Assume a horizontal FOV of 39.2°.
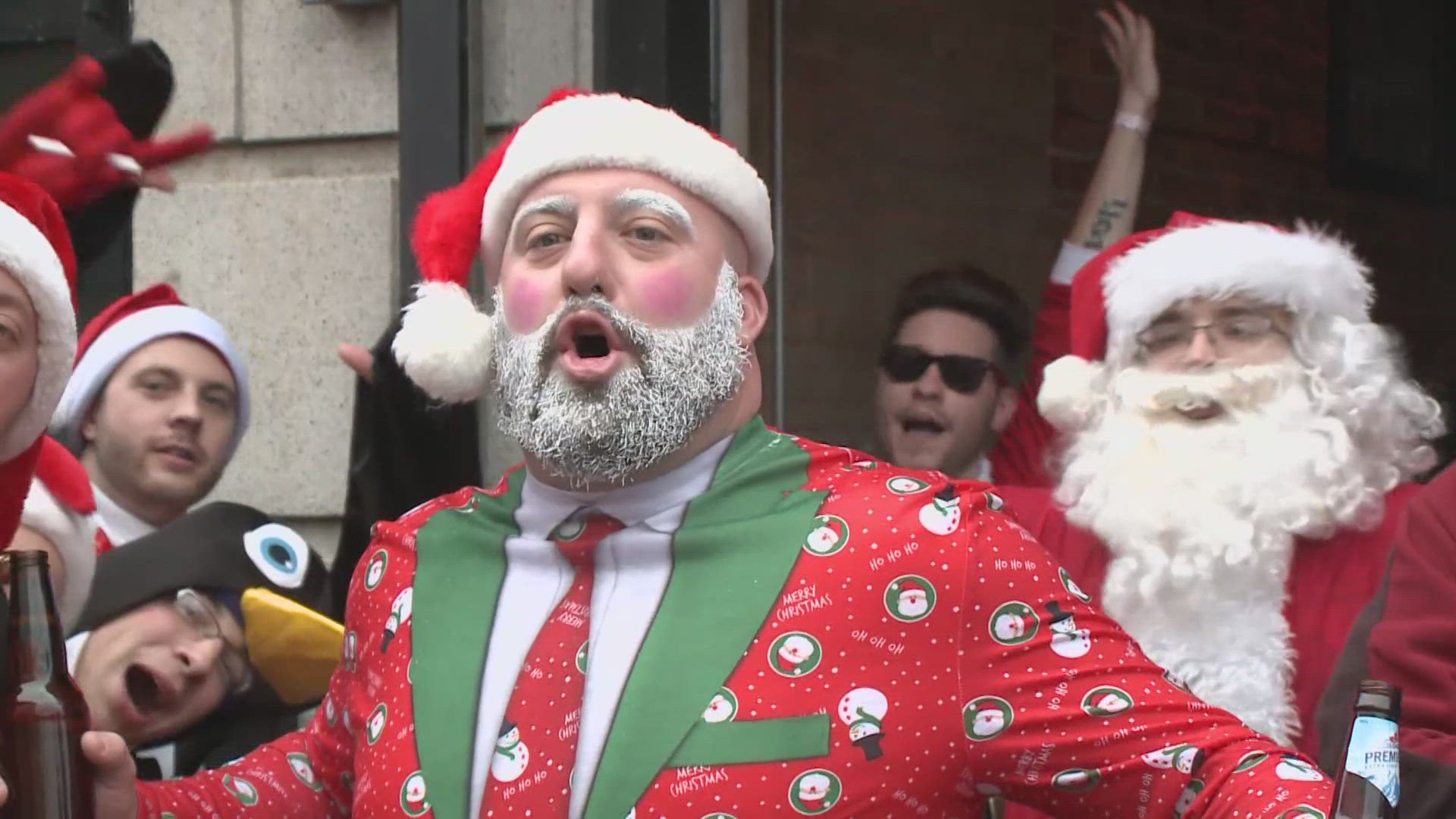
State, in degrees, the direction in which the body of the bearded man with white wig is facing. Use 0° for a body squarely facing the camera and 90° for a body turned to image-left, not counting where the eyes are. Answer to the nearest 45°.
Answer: approximately 0°

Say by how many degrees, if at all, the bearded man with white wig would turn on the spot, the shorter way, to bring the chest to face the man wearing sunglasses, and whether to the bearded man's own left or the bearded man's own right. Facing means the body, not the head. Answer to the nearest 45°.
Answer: approximately 135° to the bearded man's own right

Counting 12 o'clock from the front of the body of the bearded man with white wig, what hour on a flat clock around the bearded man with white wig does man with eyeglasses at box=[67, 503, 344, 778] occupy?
The man with eyeglasses is roughly at 2 o'clock from the bearded man with white wig.

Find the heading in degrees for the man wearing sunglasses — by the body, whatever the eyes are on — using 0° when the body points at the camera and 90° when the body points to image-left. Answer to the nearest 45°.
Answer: approximately 45°

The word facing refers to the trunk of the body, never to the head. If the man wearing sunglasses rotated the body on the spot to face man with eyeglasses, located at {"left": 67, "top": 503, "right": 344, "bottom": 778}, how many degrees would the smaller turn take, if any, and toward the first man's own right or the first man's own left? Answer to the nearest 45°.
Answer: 0° — they already face them

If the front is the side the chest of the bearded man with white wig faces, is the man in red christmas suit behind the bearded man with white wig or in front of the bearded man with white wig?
in front

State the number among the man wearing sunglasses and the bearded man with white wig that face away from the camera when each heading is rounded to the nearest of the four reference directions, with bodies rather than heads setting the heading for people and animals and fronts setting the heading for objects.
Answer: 0

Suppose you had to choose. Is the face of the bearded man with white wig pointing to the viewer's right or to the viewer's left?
to the viewer's left
